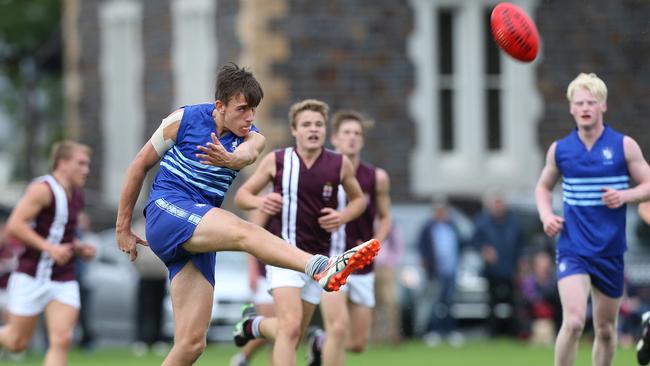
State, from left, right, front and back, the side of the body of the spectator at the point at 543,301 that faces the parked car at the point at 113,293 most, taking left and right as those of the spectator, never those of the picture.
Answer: right

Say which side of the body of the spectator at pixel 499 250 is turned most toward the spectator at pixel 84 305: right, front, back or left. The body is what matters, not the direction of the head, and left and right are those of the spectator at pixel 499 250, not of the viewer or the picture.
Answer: right

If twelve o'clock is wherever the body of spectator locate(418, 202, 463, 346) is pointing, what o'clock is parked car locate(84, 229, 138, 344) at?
The parked car is roughly at 3 o'clock from the spectator.

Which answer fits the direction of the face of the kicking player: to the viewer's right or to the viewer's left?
to the viewer's right

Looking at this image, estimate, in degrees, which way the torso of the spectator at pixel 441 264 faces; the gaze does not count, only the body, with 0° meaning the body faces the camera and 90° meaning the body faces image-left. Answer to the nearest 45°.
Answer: approximately 0°
